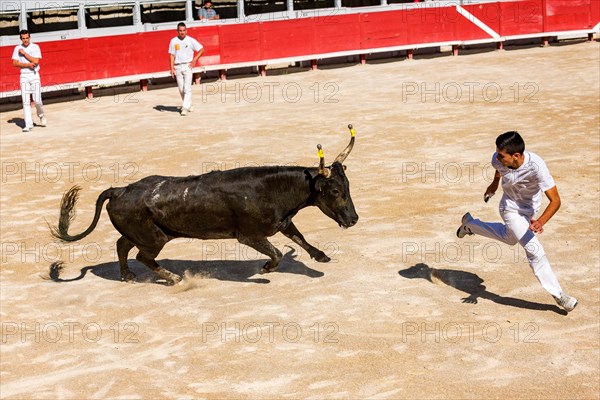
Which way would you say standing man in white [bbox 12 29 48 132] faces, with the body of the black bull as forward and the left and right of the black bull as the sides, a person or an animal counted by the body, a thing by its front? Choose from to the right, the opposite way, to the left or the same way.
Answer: to the right

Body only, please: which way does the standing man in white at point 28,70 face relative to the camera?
toward the camera

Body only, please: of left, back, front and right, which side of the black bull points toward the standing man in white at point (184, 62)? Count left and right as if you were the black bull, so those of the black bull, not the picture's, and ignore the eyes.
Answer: left

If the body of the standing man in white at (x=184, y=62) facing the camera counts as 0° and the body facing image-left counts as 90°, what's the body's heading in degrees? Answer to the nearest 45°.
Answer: approximately 0°

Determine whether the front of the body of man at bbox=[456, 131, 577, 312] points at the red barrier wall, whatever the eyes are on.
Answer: no

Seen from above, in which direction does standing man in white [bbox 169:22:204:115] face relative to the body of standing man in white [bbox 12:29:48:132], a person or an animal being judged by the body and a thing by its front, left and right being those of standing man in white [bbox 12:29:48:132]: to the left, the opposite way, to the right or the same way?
the same way

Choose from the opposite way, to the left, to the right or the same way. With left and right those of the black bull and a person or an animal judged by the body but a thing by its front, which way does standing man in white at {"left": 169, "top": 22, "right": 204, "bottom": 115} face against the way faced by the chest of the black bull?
to the right

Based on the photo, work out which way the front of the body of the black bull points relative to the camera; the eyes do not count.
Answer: to the viewer's right

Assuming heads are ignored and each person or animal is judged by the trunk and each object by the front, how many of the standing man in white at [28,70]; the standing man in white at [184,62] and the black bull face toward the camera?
2

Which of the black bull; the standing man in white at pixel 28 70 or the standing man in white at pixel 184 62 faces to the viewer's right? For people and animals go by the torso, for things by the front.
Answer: the black bull

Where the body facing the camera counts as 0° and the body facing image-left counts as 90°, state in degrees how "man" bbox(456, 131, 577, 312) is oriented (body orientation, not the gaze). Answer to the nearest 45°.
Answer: approximately 315°

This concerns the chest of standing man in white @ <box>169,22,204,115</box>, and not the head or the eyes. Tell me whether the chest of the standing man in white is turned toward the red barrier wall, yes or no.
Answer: no
